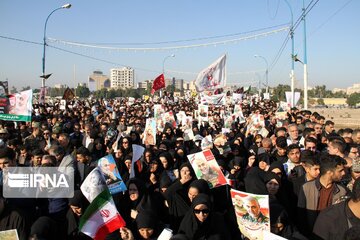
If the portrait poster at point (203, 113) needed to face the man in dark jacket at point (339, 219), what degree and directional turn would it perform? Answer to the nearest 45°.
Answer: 0° — it already faces them

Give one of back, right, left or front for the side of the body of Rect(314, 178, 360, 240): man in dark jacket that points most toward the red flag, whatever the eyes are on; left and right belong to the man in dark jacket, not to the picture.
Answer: back

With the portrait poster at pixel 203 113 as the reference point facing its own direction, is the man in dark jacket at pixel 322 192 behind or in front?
in front

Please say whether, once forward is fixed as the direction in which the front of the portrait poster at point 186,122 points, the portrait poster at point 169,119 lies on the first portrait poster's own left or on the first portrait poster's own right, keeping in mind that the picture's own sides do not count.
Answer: on the first portrait poster's own right

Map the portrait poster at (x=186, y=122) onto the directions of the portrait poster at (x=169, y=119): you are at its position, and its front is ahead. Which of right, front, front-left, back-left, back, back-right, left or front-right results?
left

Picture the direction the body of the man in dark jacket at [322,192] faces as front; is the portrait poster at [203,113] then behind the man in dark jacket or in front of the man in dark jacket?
behind

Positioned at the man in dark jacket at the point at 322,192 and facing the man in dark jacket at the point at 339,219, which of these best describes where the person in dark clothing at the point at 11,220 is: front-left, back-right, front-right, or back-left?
front-right

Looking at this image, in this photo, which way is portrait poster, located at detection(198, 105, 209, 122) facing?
toward the camera

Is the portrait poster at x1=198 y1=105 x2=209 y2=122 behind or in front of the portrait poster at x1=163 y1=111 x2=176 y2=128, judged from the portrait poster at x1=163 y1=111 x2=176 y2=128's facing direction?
behind

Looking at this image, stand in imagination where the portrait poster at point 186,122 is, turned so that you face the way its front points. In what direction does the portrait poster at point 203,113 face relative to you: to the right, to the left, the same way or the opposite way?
the same way

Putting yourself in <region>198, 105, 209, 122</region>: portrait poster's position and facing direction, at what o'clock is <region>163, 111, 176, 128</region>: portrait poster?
<region>163, 111, 176, 128</region>: portrait poster is roughly at 1 o'clock from <region>198, 105, 209, 122</region>: portrait poster.

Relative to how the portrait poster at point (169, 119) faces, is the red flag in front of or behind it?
behind

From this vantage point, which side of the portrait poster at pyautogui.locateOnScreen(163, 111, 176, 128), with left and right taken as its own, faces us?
front
